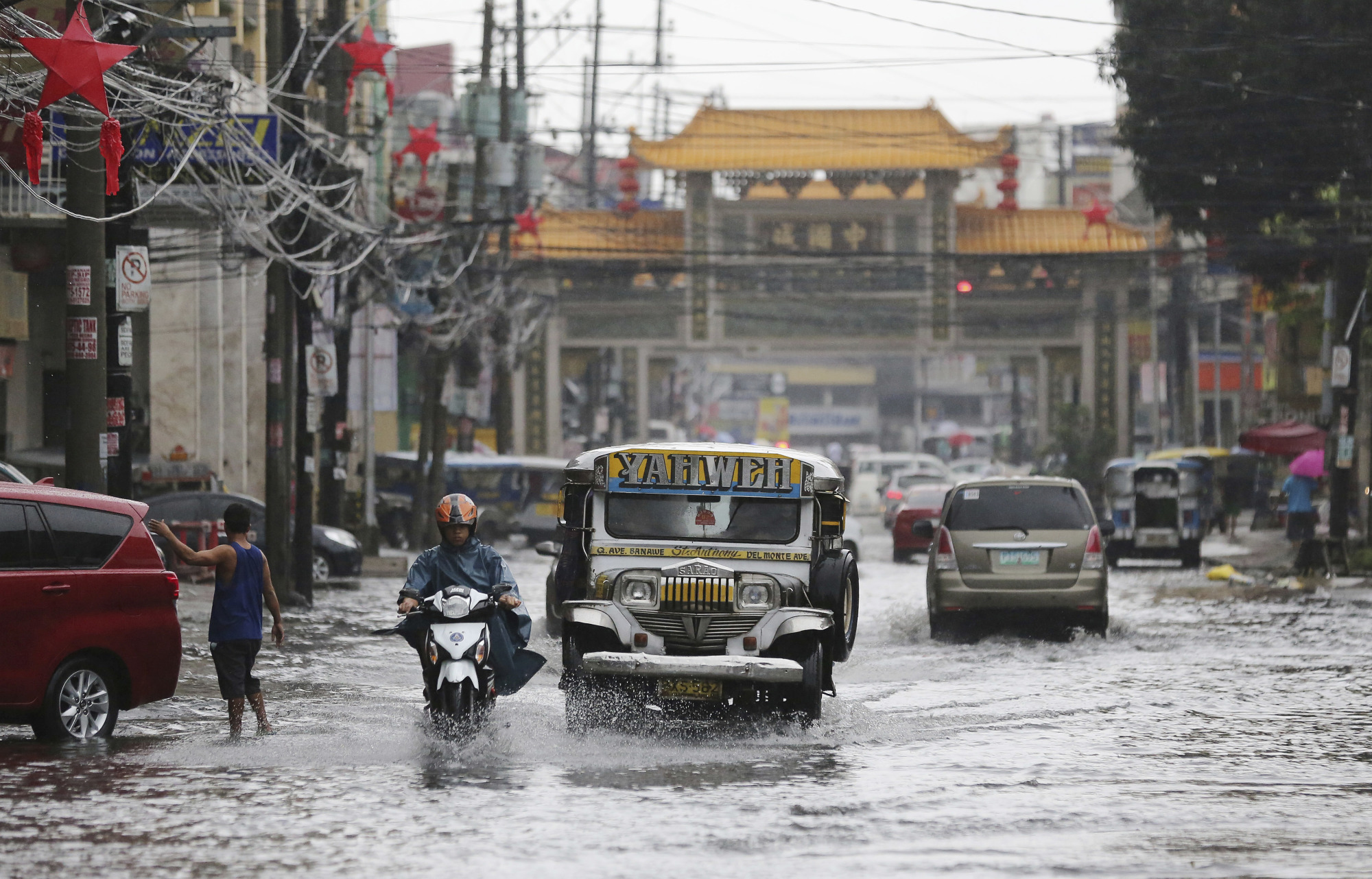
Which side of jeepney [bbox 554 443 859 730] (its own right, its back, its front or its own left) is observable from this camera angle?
front

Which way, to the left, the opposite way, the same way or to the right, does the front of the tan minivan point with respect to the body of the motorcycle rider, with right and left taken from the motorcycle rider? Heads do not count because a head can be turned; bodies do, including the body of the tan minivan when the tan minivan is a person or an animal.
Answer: the opposite way

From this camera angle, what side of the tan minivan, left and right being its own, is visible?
back

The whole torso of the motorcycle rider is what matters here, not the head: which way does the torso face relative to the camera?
toward the camera

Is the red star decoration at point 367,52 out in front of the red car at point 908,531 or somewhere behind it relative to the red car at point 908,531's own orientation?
behind

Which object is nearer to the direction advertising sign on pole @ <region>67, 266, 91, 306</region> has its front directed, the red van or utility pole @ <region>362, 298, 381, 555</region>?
the red van

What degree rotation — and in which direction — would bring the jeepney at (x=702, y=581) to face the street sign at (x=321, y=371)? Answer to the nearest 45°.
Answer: approximately 180°

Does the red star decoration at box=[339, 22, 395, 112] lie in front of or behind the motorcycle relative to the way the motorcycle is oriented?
behind

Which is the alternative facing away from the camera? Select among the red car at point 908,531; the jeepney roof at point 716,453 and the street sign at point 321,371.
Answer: the red car
